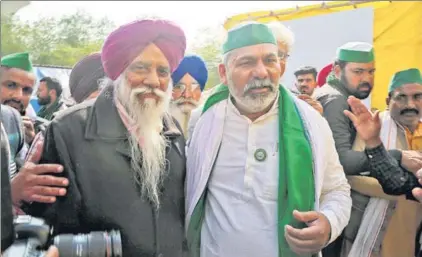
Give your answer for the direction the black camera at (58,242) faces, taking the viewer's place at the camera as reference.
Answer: facing to the right of the viewer

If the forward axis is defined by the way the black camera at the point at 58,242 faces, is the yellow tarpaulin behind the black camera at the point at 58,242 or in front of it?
in front

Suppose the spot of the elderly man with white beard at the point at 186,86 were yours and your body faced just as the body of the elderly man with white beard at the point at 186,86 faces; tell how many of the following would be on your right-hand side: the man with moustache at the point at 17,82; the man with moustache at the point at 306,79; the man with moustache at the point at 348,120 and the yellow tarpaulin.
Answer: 1

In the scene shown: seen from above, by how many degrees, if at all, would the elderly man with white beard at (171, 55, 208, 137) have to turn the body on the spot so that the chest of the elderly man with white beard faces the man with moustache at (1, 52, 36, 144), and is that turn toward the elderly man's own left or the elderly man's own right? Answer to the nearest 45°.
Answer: approximately 90° to the elderly man's own right

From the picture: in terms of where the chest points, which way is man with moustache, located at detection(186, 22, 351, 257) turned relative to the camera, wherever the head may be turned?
toward the camera

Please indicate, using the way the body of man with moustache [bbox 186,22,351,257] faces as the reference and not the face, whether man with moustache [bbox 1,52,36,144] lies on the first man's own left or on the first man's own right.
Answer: on the first man's own right

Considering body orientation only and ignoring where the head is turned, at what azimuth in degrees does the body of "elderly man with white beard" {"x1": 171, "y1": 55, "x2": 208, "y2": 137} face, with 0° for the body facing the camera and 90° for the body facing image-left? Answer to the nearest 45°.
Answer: approximately 0°

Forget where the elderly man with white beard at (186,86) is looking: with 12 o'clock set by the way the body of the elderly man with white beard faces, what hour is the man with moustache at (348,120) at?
The man with moustache is roughly at 10 o'clock from the elderly man with white beard.

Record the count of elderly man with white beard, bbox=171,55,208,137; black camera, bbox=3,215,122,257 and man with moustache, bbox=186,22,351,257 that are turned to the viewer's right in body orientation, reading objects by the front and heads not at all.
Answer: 1

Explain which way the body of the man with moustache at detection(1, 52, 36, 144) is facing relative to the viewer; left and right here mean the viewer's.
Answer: facing the viewer and to the right of the viewer
